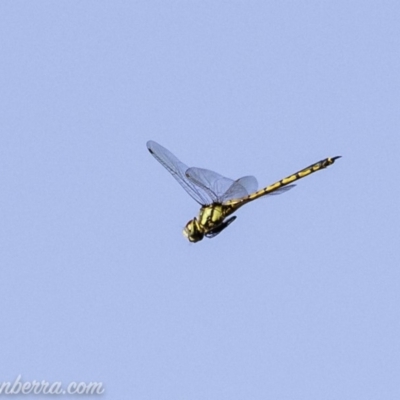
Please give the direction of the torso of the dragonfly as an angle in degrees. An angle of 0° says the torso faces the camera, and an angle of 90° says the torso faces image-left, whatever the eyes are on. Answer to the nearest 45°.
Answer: approximately 90°
